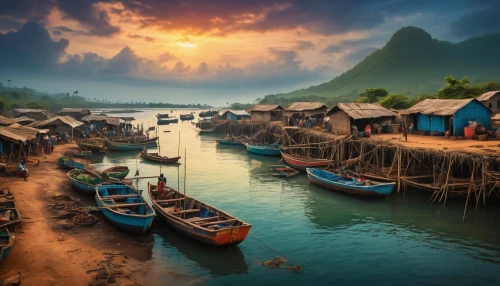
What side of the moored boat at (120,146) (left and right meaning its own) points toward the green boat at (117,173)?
left

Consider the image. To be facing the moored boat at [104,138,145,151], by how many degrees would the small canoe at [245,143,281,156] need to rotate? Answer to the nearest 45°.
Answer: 0° — it already faces it

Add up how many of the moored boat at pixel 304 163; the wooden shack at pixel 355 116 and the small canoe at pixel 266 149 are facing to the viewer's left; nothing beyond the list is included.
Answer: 2

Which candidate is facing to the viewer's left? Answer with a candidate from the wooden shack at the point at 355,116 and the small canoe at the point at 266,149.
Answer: the small canoe

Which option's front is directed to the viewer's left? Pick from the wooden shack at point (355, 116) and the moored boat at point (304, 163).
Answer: the moored boat

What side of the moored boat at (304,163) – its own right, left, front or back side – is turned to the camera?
left

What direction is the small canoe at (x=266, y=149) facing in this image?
to the viewer's left

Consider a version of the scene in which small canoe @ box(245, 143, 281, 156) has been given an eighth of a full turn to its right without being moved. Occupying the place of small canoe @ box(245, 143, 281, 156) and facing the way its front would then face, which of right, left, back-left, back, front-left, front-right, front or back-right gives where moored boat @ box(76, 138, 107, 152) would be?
front-left

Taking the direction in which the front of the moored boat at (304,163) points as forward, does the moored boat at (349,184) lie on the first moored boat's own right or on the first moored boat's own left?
on the first moored boat's own left

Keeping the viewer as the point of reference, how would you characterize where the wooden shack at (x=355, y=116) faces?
facing the viewer and to the right of the viewer
